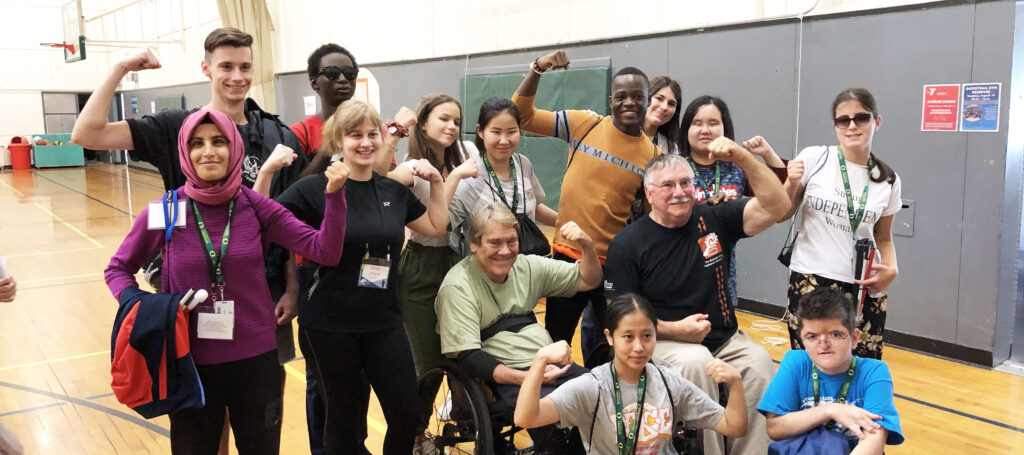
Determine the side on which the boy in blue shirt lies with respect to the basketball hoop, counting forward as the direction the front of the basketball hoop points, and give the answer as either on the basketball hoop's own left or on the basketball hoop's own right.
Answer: on the basketball hoop's own left

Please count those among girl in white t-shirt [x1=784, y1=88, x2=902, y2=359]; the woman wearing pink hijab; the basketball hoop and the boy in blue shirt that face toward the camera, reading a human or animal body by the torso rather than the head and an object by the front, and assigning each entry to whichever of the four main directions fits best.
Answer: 3

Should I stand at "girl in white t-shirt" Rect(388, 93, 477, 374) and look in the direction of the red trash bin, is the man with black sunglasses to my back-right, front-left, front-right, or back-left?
front-left

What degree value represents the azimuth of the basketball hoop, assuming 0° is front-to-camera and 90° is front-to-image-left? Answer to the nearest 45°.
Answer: approximately 90°

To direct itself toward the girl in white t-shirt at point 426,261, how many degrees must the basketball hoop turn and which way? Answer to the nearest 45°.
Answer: approximately 90° to its left

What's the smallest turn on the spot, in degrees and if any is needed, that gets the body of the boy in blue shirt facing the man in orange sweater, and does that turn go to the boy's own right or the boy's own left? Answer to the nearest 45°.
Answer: approximately 135° to the boy's own right

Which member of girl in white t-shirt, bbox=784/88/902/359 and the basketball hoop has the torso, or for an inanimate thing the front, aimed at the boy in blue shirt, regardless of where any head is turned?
the girl in white t-shirt

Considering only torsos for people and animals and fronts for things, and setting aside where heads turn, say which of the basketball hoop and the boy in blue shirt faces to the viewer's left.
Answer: the basketball hoop

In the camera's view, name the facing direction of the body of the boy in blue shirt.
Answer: toward the camera

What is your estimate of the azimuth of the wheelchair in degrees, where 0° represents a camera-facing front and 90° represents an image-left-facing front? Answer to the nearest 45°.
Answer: approximately 315°

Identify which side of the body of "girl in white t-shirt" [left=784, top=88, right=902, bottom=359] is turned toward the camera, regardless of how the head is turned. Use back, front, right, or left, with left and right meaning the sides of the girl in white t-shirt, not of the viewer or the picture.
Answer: front

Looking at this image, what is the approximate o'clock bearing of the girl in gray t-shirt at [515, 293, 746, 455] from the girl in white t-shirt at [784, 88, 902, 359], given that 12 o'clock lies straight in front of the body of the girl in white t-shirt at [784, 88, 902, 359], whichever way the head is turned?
the girl in gray t-shirt at [515, 293, 746, 455] is roughly at 1 o'clock from the girl in white t-shirt at [784, 88, 902, 359].

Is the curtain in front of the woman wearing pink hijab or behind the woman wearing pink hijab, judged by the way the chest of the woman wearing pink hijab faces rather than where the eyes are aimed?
behind

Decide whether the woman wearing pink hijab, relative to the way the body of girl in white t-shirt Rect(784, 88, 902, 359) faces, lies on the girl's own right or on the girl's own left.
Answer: on the girl's own right
